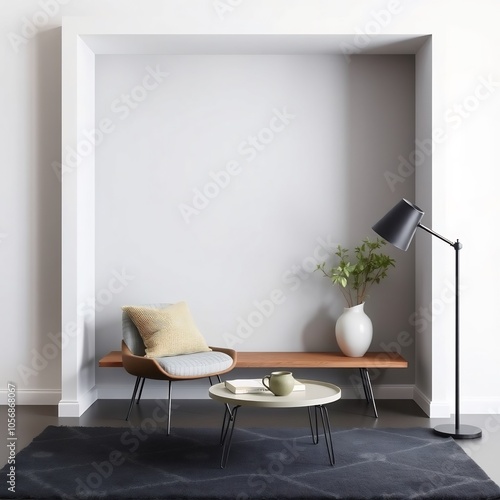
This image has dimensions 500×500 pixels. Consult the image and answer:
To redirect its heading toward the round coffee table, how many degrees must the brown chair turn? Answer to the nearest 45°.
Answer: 0° — it already faces it

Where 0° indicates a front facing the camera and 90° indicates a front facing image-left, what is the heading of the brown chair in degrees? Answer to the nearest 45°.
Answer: approximately 315°

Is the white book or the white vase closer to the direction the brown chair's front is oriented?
the white book

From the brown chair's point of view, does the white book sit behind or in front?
in front

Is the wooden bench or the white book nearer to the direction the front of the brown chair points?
the white book

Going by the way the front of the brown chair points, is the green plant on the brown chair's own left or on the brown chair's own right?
on the brown chair's own left

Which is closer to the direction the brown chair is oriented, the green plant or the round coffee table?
the round coffee table

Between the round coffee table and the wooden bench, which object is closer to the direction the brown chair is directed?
the round coffee table
